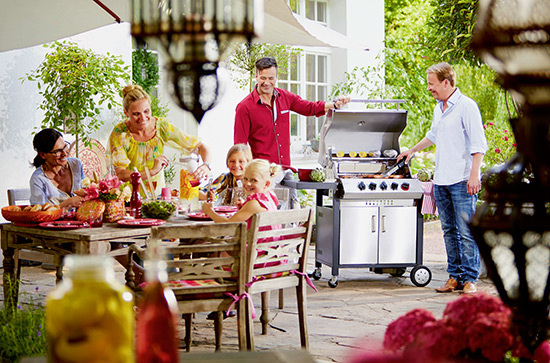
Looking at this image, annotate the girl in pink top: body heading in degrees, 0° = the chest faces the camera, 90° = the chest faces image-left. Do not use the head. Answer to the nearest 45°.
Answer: approximately 90°

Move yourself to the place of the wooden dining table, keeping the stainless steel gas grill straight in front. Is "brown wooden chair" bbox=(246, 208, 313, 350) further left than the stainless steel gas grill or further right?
right

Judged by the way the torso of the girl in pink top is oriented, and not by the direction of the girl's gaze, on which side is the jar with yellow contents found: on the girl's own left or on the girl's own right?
on the girl's own left

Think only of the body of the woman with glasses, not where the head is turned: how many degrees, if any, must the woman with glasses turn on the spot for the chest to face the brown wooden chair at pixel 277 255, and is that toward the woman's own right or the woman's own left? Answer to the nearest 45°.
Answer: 0° — they already face it

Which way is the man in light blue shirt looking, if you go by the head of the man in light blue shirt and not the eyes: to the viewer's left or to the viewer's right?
to the viewer's left

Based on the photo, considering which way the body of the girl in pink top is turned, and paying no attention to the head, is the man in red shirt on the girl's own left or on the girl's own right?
on the girl's own right

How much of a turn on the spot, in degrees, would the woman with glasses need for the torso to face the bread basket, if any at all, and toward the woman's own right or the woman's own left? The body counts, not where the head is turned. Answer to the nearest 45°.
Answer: approximately 45° to the woman's own right

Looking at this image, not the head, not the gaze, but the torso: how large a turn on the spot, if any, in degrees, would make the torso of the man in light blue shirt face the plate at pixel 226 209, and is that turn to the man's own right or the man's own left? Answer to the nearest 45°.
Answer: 0° — they already face it

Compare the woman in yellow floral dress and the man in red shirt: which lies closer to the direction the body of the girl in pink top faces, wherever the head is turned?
the woman in yellow floral dress

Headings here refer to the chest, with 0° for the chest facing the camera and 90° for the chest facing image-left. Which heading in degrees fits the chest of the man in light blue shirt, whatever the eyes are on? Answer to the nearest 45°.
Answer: approximately 45°
